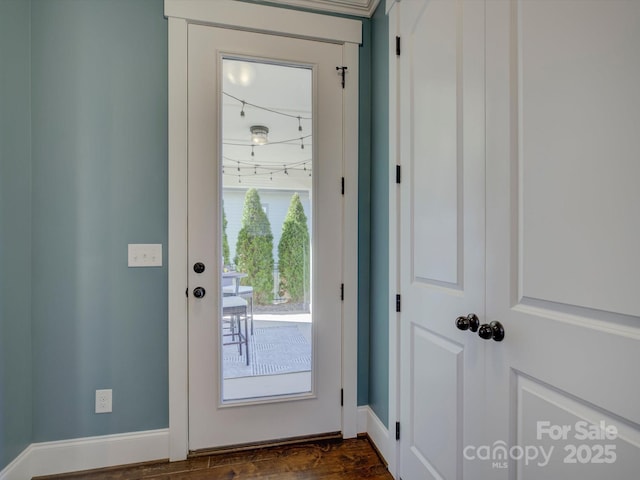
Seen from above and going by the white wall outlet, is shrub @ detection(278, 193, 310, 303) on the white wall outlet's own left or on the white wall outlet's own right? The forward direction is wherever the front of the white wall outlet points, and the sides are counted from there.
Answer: on the white wall outlet's own left

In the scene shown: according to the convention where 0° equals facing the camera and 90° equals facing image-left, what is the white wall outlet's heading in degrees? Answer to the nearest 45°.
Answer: approximately 0°

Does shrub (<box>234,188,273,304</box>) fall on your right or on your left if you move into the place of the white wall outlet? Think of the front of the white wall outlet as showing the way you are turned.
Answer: on your left

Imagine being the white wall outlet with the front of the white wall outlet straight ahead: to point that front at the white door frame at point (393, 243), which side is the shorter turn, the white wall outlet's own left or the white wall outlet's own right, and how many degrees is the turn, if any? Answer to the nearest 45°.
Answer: approximately 45° to the white wall outlet's own left

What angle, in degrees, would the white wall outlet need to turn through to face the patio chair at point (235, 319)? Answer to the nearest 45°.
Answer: approximately 180°
